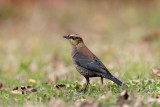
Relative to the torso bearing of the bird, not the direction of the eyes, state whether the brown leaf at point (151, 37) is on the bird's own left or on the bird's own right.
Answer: on the bird's own right

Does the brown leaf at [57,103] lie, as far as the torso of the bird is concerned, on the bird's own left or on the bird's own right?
on the bird's own left

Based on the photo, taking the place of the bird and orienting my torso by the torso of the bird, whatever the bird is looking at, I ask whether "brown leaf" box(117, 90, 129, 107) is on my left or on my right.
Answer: on my left

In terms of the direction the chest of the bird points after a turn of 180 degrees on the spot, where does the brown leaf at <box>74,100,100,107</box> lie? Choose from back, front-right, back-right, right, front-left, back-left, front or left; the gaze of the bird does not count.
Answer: right

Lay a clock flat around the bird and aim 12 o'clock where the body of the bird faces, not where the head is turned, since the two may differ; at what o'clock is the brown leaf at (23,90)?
The brown leaf is roughly at 12 o'clock from the bird.

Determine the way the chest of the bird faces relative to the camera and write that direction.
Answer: to the viewer's left

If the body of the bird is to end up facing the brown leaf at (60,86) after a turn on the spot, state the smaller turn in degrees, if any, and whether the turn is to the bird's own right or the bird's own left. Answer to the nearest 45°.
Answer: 0° — it already faces it

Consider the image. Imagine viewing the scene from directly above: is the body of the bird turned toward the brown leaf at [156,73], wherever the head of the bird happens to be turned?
no

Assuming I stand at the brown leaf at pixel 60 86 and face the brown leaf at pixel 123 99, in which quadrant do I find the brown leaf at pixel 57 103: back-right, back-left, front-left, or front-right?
front-right
